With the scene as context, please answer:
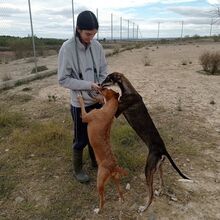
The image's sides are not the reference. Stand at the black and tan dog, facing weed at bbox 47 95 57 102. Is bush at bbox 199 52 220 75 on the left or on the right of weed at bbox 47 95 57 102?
right

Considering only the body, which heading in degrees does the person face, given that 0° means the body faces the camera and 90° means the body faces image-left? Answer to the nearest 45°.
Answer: approximately 315°

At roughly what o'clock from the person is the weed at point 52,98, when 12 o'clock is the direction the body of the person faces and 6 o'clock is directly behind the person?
The weed is roughly at 7 o'clock from the person.

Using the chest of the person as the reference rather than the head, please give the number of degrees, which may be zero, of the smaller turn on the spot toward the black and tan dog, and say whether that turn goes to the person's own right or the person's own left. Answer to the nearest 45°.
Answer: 0° — they already face it
